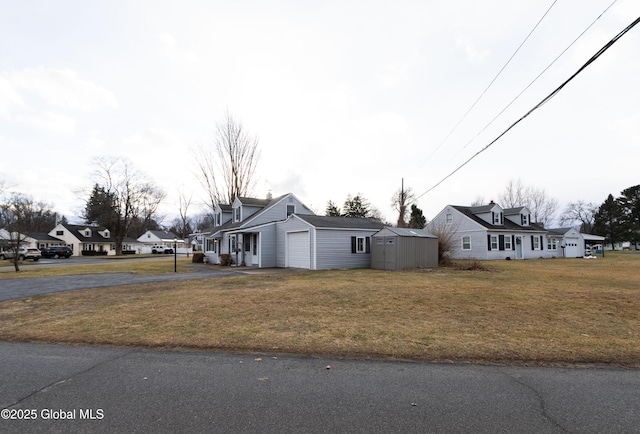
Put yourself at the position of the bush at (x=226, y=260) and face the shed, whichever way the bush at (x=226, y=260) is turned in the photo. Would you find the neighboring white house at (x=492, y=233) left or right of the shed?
left

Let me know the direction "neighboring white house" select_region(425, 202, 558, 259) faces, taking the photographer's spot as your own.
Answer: facing the viewer and to the right of the viewer

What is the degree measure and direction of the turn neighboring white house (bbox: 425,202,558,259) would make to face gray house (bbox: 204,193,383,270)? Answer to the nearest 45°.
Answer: approximately 90° to its right

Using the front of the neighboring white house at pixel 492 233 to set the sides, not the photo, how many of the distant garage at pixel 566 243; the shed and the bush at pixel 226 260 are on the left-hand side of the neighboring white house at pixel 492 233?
1

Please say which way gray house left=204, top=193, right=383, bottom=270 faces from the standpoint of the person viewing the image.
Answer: facing the viewer and to the left of the viewer

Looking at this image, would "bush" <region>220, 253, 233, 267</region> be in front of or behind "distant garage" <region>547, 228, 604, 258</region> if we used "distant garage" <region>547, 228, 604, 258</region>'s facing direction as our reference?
in front

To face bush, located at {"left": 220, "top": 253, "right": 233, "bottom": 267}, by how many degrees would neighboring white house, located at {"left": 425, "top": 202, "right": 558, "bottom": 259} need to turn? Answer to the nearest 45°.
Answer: approximately 90° to its right

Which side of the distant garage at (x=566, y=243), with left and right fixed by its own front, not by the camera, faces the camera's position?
front

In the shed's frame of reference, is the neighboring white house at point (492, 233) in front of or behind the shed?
behind

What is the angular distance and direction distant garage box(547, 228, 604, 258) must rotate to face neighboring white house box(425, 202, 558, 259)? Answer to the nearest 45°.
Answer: approximately 45° to its right

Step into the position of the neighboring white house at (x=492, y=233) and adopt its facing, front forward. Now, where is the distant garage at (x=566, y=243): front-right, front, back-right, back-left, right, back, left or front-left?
left

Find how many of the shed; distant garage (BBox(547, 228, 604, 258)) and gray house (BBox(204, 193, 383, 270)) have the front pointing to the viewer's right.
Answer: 0
